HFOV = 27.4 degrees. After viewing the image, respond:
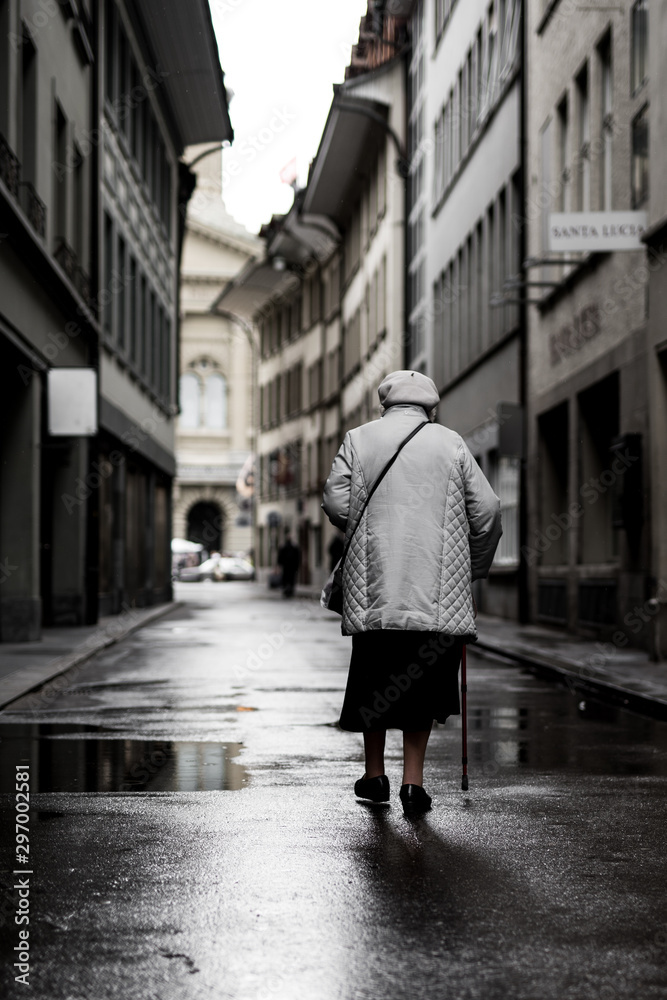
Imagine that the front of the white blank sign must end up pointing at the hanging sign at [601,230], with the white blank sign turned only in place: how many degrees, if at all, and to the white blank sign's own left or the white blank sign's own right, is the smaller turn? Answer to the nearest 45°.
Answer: approximately 45° to the white blank sign's own left

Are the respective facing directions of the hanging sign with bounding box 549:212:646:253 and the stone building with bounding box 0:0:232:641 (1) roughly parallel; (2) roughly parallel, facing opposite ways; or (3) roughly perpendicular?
roughly perpendicular

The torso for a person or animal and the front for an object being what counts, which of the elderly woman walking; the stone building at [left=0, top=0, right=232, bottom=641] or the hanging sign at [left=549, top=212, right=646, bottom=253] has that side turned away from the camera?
the elderly woman walking

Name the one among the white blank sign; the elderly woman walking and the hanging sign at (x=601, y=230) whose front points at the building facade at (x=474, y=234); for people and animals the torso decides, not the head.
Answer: the elderly woman walking

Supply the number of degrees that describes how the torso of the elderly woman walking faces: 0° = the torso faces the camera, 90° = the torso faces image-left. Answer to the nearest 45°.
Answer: approximately 180°

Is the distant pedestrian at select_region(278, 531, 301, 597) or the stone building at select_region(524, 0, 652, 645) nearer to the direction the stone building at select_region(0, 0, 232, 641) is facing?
the stone building

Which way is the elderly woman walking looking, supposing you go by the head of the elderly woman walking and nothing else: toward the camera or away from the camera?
away from the camera

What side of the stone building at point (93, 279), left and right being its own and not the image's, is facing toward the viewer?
right

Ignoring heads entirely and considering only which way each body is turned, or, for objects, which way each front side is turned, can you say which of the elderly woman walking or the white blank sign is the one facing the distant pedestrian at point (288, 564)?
the elderly woman walking

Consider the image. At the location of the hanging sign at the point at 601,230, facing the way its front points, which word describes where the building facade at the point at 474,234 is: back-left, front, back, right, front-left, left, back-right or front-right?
back
